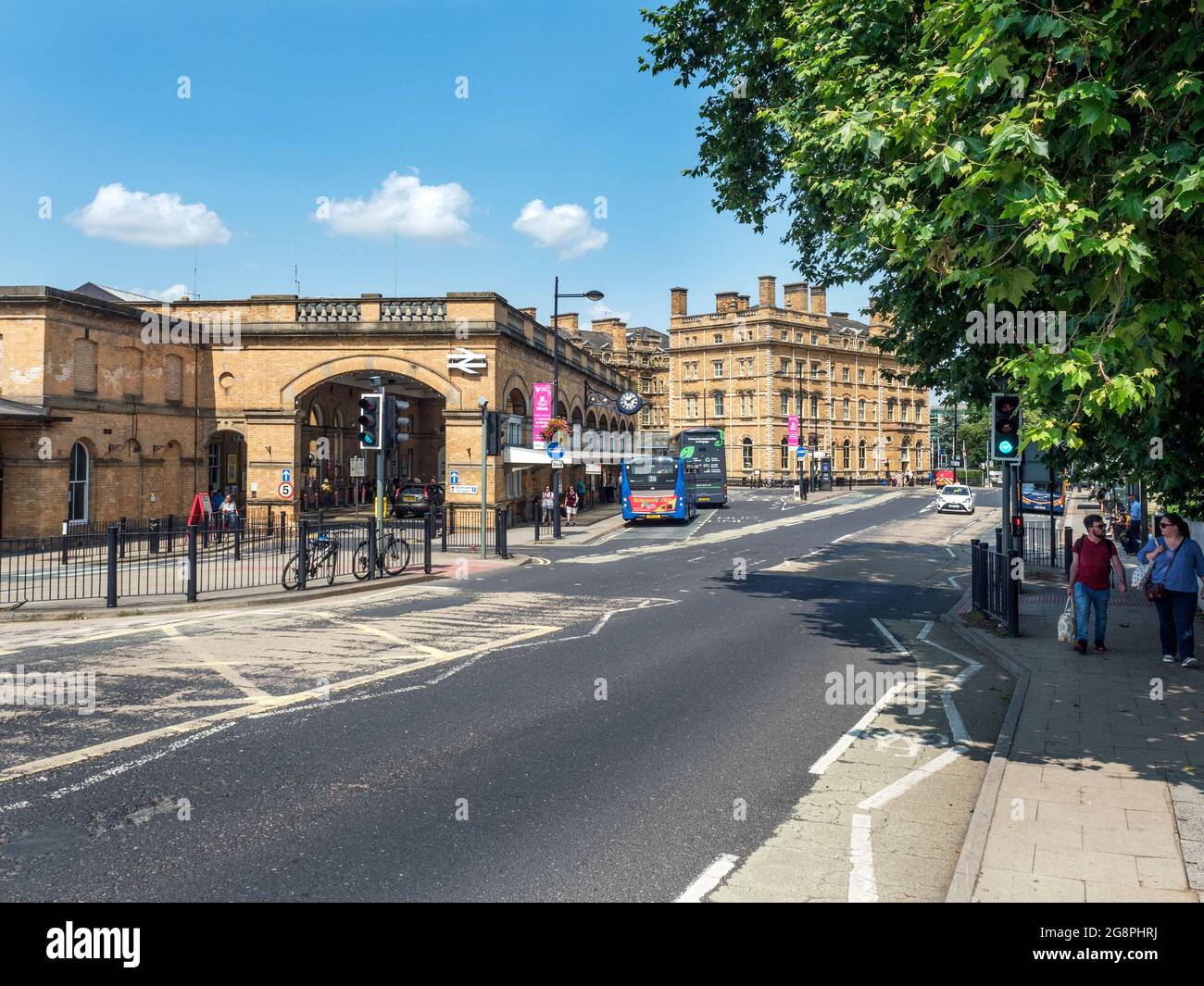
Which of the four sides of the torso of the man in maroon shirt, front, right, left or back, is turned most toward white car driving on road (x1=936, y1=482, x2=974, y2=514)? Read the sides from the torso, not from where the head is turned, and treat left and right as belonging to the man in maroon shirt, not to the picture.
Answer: back

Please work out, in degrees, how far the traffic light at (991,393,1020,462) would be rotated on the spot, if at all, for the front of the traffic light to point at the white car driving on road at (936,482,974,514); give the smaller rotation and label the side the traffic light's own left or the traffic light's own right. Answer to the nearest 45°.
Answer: approximately 180°

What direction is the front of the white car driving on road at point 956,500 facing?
toward the camera

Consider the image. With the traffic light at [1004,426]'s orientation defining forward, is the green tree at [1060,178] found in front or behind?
in front

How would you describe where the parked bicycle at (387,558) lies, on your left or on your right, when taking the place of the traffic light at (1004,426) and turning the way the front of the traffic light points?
on your right

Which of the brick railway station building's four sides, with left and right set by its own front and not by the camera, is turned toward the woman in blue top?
front

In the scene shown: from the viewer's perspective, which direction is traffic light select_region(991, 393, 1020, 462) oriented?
toward the camera

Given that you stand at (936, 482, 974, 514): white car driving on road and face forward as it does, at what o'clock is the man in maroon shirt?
The man in maroon shirt is roughly at 12 o'clock from the white car driving on road.

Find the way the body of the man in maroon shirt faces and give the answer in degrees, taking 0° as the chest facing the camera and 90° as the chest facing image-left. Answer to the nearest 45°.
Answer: approximately 0°
